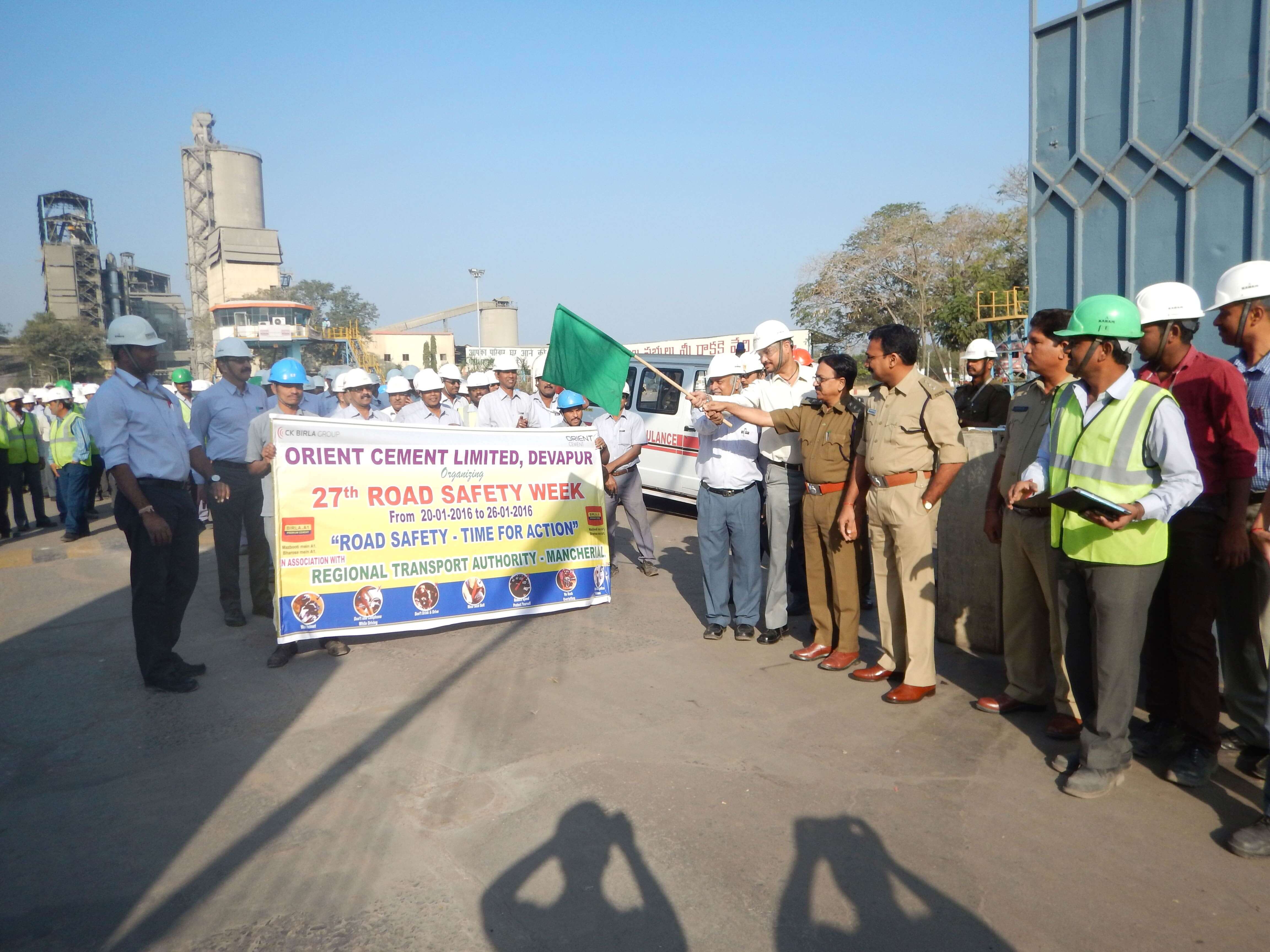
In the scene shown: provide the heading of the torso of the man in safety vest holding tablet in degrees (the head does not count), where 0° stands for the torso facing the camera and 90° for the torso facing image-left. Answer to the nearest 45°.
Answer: approximately 45°

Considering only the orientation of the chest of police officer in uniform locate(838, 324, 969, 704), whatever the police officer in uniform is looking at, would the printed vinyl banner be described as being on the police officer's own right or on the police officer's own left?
on the police officer's own right

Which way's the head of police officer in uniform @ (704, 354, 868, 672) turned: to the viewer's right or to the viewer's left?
to the viewer's left

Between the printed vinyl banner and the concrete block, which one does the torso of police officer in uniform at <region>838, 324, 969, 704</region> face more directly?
the printed vinyl banner

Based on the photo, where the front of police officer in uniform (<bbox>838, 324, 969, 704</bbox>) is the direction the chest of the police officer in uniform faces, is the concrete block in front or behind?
behind

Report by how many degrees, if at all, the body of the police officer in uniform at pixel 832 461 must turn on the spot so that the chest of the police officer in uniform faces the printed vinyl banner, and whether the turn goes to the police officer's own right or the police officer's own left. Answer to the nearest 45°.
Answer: approximately 45° to the police officer's own right

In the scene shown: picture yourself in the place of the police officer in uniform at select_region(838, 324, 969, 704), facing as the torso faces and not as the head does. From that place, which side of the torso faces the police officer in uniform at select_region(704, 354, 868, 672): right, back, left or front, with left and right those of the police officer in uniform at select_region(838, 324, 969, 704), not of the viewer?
right
